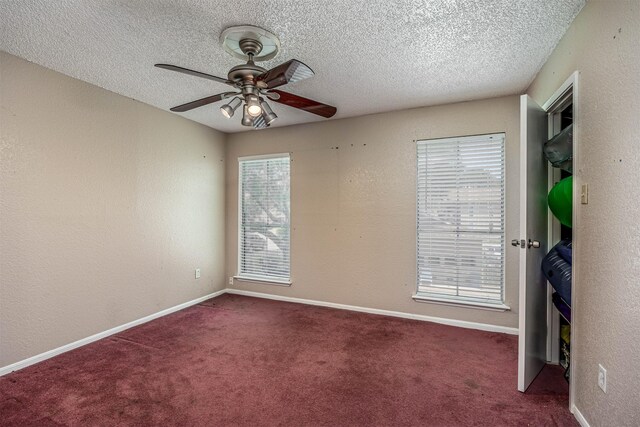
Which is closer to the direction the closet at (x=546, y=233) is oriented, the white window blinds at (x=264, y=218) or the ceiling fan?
the white window blinds

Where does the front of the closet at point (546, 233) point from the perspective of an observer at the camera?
facing to the left of the viewer

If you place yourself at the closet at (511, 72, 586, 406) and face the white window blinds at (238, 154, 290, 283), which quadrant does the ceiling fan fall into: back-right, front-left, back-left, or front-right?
front-left

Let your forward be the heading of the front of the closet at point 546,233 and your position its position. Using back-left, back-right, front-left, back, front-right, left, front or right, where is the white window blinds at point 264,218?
front

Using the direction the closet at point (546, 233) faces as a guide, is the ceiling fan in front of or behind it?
in front
